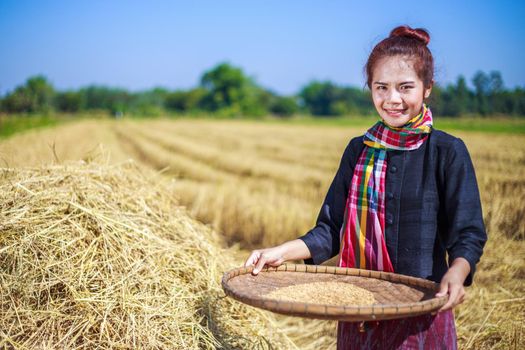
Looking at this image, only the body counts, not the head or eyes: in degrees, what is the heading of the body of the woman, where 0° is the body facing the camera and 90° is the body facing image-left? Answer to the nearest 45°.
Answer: approximately 45°

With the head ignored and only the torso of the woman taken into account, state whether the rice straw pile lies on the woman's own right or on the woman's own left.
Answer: on the woman's own right
